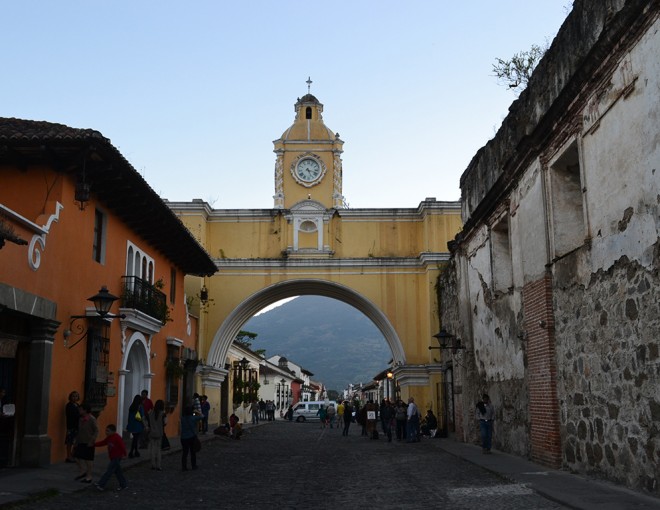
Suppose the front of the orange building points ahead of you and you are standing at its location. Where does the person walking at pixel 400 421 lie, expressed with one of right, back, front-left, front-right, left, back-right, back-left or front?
left

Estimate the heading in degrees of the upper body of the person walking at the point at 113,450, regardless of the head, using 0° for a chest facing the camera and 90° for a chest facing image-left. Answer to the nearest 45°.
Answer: approximately 90°

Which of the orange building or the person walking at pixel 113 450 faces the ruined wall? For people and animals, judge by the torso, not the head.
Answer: the orange building

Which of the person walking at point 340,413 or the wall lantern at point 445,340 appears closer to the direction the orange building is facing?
the wall lantern

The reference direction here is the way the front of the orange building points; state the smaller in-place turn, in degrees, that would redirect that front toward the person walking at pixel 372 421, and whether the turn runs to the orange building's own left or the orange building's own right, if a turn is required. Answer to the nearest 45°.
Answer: approximately 90° to the orange building's own left
